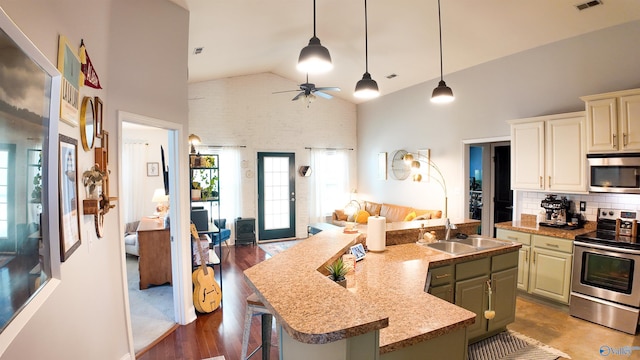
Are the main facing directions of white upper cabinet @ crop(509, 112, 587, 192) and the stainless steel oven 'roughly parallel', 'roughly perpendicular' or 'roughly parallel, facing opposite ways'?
roughly parallel

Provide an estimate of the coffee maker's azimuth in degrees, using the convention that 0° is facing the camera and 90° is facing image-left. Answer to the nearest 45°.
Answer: approximately 45°

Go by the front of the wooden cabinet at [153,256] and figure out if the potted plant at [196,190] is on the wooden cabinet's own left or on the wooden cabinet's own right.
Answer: on the wooden cabinet's own left

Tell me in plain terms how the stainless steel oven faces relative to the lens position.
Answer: facing the viewer and to the left of the viewer

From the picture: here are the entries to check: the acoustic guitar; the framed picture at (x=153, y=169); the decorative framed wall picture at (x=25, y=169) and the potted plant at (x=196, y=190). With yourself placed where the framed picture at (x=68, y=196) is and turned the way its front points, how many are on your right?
1

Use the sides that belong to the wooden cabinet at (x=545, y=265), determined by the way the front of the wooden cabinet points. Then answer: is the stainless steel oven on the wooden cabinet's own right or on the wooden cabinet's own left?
on the wooden cabinet's own left

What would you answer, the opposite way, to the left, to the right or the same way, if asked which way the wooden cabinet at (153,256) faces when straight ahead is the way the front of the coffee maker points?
the same way

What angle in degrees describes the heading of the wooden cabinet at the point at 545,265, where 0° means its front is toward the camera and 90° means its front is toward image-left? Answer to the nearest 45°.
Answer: approximately 45°

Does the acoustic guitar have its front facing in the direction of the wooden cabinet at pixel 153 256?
no

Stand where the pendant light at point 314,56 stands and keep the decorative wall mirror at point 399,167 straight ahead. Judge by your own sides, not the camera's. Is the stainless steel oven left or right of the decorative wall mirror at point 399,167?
right

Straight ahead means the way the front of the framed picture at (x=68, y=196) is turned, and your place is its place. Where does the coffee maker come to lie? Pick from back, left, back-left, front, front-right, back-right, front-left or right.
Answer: front

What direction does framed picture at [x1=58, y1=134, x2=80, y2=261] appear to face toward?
to the viewer's right

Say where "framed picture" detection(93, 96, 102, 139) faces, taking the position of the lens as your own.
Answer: facing to the right of the viewer

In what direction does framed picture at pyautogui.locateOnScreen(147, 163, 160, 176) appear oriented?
toward the camera

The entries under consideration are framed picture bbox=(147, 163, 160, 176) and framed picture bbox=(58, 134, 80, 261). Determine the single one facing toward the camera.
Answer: framed picture bbox=(147, 163, 160, 176)

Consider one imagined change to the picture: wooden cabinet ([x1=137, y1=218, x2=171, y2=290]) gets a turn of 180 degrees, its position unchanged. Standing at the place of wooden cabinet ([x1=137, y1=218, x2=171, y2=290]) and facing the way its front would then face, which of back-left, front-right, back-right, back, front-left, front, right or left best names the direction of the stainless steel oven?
front-right
